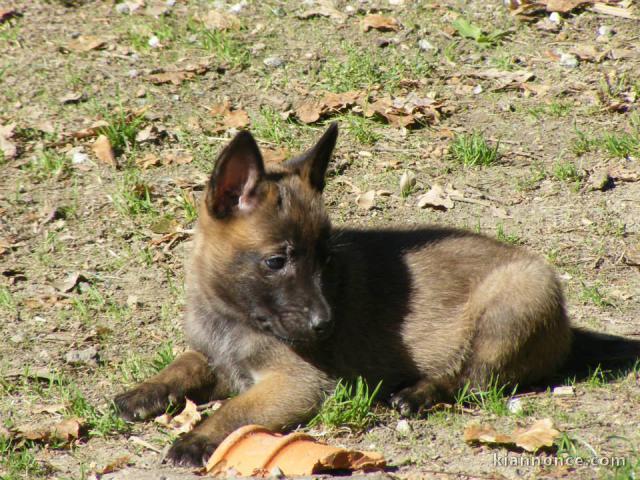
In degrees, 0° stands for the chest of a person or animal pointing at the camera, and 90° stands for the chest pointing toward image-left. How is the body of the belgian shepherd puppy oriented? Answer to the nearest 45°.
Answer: approximately 45°

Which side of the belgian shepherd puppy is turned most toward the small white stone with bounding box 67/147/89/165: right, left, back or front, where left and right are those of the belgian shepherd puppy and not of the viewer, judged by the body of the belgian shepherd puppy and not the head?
right

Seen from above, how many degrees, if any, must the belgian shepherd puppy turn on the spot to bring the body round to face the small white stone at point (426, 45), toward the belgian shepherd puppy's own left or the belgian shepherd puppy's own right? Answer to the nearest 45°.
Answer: approximately 135° to the belgian shepherd puppy's own right

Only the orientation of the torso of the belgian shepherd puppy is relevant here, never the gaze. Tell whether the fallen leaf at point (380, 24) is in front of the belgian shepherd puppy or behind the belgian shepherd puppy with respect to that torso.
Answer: behind

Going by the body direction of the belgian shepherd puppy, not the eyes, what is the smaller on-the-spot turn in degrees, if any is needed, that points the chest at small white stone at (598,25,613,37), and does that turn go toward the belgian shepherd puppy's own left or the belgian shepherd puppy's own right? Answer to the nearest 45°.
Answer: approximately 180°

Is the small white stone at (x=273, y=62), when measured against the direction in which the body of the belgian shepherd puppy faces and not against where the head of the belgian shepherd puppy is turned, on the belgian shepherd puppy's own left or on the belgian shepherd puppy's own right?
on the belgian shepherd puppy's own right

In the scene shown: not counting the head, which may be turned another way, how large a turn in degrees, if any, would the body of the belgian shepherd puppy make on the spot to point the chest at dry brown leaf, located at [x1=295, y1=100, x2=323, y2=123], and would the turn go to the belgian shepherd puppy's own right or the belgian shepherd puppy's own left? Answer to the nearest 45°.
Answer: approximately 135° to the belgian shepherd puppy's own right

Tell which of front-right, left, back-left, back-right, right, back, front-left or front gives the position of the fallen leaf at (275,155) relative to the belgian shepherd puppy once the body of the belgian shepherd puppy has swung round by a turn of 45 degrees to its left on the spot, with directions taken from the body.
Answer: back

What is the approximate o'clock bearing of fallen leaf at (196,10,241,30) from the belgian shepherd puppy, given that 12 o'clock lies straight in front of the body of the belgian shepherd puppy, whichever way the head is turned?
The fallen leaf is roughly at 4 o'clock from the belgian shepherd puppy.

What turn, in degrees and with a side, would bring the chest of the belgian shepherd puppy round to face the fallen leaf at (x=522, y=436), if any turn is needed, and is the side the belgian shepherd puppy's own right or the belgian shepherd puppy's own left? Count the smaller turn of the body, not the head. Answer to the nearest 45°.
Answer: approximately 90° to the belgian shepherd puppy's own left

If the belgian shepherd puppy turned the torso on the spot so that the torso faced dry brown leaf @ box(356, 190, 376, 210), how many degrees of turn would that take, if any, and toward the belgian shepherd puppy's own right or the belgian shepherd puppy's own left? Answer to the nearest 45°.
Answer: approximately 135° to the belgian shepherd puppy's own right

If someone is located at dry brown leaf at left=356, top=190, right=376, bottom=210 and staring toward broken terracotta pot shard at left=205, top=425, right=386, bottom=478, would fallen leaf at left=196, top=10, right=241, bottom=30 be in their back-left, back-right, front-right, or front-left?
back-right

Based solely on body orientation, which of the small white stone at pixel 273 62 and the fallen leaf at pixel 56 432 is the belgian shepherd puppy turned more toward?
the fallen leaf
